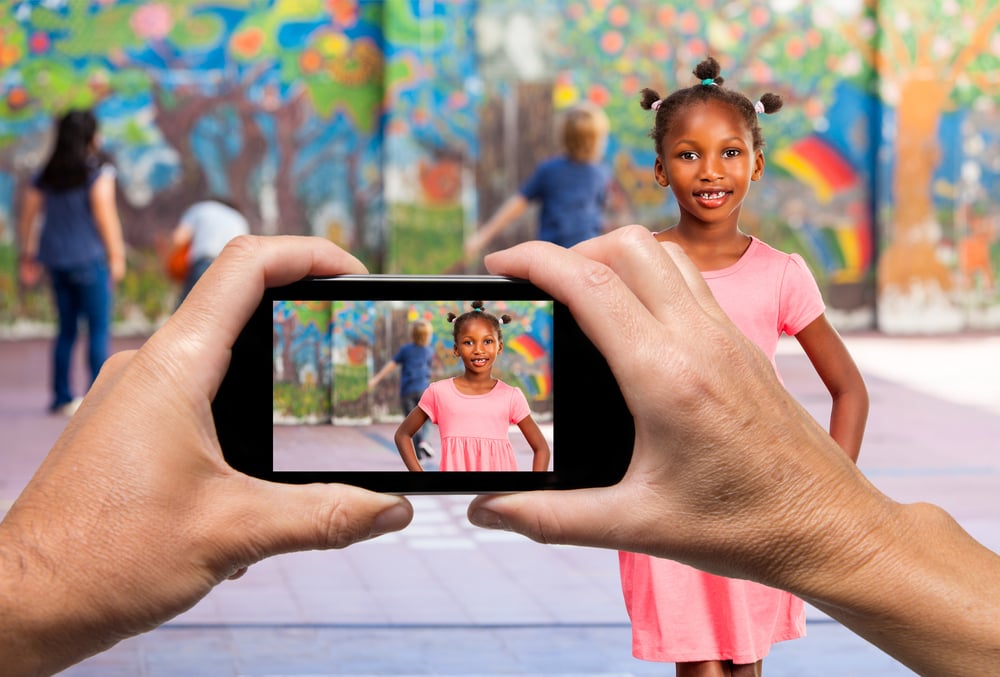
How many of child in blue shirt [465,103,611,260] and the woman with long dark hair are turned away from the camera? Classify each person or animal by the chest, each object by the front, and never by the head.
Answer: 2

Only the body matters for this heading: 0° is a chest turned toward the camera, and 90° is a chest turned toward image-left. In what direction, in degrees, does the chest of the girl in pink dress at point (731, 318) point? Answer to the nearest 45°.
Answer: approximately 0°

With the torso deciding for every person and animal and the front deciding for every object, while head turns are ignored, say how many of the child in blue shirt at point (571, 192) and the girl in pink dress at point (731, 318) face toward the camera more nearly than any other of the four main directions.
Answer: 1

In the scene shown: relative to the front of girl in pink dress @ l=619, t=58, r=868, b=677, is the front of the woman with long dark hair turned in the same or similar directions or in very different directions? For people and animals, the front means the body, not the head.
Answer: very different directions

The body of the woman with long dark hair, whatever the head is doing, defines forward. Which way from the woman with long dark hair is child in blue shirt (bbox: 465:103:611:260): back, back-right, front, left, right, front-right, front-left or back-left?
back-right

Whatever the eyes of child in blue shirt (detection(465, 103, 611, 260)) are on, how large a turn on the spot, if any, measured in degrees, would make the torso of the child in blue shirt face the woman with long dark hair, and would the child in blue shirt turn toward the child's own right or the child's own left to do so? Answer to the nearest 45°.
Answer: approximately 90° to the child's own left

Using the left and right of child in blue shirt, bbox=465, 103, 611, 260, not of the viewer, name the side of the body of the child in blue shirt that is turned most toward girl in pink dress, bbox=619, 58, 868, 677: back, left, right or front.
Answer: back

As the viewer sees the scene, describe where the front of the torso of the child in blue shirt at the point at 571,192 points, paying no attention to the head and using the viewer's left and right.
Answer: facing away from the viewer

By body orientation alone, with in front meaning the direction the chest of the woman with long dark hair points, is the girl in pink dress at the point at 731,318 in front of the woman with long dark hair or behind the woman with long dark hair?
behind

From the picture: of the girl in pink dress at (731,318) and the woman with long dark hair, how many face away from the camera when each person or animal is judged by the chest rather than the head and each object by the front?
1

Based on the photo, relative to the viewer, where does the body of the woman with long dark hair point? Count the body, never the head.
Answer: away from the camera

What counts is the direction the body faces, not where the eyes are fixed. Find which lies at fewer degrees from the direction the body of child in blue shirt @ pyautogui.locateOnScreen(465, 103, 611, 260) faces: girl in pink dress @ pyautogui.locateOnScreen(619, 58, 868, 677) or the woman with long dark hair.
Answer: the woman with long dark hair

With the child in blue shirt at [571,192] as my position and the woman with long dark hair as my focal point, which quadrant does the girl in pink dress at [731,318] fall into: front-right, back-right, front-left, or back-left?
back-left

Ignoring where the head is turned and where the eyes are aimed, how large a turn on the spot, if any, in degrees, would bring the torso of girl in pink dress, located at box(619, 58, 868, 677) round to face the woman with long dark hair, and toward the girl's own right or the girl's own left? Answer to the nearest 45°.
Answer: approximately 135° to the girl's own right

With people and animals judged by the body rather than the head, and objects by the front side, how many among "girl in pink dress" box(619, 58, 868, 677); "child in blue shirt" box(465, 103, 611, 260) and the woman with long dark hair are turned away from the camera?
2
